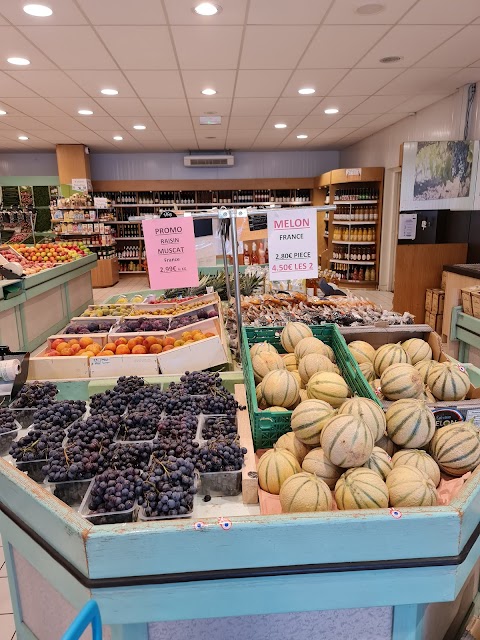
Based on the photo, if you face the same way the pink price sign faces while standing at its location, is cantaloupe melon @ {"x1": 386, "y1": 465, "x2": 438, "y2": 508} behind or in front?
in front

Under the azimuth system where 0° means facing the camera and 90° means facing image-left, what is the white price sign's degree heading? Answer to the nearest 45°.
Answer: approximately 0°

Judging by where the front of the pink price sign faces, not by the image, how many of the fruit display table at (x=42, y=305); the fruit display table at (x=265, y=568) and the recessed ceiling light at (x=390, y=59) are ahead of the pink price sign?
1

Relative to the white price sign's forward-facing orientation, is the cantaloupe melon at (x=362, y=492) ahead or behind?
ahead

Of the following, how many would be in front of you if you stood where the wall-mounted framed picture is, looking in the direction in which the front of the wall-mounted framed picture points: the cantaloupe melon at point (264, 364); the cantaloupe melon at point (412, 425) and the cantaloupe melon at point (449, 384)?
3

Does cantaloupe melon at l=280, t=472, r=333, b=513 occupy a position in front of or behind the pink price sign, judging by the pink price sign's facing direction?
in front

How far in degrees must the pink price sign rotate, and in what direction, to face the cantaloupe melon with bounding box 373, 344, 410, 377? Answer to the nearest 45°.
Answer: approximately 45° to its left

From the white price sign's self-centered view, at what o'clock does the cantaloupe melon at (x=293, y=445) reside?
The cantaloupe melon is roughly at 12 o'clock from the white price sign.

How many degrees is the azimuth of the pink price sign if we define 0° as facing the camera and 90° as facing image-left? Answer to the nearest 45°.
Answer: approximately 0°
